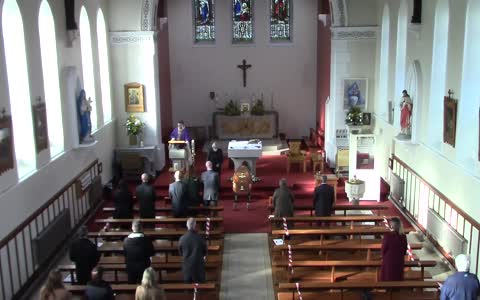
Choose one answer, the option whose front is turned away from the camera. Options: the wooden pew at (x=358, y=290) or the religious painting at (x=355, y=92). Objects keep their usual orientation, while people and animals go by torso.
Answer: the wooden pew

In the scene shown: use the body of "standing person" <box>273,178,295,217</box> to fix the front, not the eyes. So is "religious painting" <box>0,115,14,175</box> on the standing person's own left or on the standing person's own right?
on the standing person's own left

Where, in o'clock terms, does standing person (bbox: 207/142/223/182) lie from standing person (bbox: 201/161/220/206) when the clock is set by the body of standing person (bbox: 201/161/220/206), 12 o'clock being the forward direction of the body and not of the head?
standing person (bbox: 207/142/223/182) is roughly at 12 o'clock from standing person (bbox: 201/161/220/206).

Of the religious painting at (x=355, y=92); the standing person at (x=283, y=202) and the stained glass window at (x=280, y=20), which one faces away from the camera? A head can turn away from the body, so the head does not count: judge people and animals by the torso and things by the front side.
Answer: the standing person

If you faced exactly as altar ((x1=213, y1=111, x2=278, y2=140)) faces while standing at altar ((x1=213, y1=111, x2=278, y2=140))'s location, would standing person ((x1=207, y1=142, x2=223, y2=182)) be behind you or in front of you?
in front

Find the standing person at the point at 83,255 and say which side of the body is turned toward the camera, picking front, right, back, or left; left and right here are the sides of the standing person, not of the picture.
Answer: back

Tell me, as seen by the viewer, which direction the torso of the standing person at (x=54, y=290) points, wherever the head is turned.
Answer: away from the camera

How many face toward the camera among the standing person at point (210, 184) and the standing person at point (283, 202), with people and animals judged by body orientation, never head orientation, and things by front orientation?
0

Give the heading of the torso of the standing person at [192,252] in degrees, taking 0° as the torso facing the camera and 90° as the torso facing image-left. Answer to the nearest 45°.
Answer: approximately 180°

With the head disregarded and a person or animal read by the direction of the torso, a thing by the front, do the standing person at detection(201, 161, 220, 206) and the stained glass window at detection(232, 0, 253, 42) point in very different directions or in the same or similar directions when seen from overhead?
very different directions

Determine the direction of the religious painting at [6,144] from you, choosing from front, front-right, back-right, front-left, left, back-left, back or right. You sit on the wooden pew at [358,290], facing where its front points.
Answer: left

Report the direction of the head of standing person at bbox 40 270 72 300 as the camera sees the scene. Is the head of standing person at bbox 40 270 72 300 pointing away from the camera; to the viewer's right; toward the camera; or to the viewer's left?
away from the camera

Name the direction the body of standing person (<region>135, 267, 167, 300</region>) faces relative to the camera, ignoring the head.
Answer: away from the camera

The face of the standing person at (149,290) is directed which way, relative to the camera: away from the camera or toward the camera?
away from the camera

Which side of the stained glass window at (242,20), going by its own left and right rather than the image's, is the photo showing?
front

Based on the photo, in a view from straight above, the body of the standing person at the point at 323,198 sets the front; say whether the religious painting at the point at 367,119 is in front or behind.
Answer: in front

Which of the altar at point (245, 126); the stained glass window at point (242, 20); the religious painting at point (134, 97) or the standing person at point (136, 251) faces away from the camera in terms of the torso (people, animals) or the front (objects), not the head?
the standing person

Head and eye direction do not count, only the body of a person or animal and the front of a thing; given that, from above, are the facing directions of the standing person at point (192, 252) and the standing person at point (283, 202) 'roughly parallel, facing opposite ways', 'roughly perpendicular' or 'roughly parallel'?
roughly parallel

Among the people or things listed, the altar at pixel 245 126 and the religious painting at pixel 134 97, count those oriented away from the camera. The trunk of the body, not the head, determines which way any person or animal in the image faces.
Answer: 0

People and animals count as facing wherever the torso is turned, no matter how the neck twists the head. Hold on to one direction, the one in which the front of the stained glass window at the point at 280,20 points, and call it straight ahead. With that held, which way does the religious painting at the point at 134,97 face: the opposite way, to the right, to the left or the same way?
the same way
